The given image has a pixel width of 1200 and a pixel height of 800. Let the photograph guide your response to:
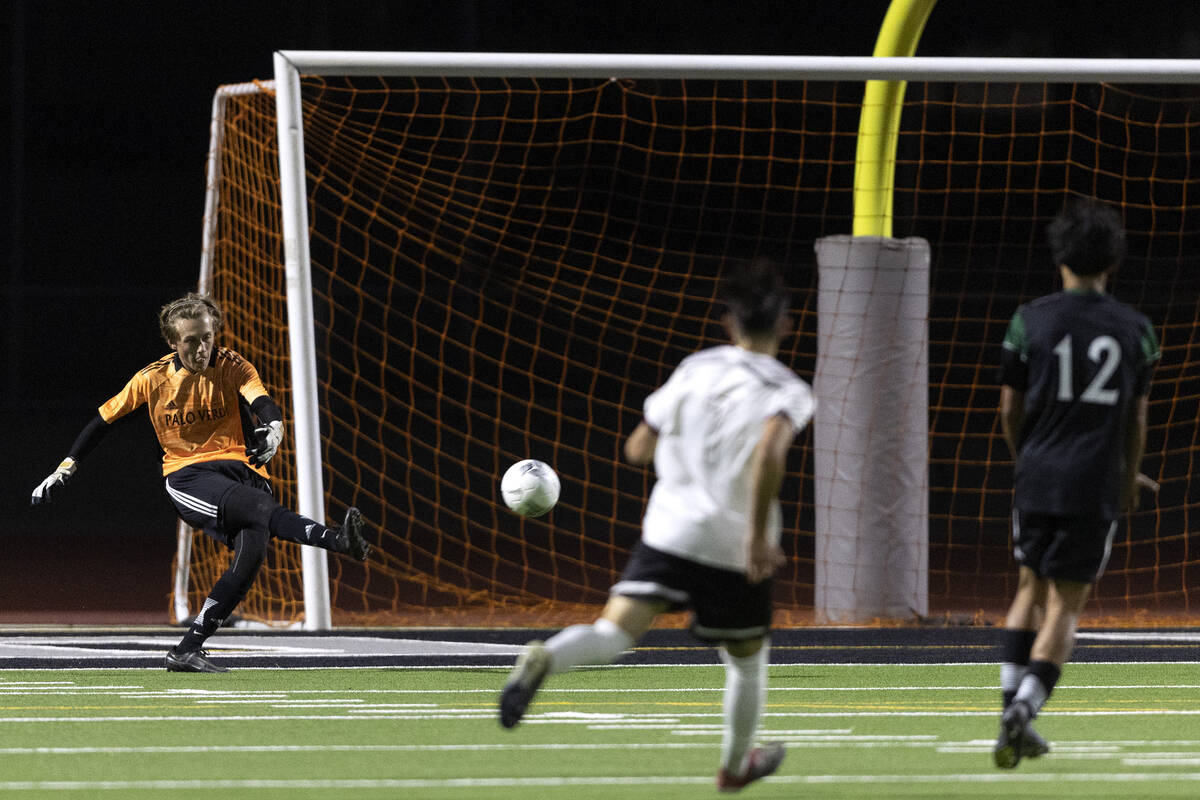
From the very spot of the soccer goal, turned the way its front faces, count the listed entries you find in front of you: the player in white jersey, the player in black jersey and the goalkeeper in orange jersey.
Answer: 3

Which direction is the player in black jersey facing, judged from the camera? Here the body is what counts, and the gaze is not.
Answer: away from the camera

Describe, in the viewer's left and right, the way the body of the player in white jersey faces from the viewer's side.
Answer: facing away from the viewer and to the right of the viewer

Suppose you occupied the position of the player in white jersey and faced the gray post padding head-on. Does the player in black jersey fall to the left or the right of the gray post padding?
right

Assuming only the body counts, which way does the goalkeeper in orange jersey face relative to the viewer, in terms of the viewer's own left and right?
facing the viewer and to the right of the viewer

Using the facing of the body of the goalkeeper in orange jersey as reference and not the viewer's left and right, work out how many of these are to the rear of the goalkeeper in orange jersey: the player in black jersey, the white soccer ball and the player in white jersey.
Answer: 0

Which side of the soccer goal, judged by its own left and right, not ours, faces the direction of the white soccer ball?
front

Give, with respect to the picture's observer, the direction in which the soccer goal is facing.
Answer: facing the viewer

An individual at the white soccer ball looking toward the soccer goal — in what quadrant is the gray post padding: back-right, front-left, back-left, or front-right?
front-right

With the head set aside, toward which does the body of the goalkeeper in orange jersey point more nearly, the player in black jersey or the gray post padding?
the player in black jersey

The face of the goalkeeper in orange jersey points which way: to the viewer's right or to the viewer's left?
to the viewer's right

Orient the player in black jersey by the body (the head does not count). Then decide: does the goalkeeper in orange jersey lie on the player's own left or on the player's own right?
on the player's own left

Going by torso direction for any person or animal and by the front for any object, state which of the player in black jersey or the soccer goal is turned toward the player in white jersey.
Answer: the soccer goal

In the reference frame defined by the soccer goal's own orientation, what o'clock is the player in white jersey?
The player in white jersey is roughly at 12 o'clock from the soccer goal.

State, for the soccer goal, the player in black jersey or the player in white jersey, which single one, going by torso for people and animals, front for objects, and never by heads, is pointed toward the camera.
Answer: the soccer goal

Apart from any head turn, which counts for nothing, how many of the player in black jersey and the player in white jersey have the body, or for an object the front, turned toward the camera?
0
